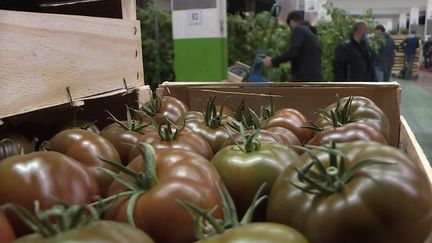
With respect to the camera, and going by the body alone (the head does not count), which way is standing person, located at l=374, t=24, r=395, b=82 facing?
to the viewer's left

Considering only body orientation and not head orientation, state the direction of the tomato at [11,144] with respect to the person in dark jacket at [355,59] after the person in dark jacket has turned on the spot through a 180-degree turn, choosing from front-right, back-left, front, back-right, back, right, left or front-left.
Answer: back-left

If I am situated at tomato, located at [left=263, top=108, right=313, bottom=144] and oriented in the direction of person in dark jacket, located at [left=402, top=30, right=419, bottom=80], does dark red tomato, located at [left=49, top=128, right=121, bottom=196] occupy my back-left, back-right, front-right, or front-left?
back-left

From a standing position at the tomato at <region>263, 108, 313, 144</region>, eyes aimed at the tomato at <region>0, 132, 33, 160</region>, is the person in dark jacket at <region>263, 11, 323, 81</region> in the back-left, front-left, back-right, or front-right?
back-right
